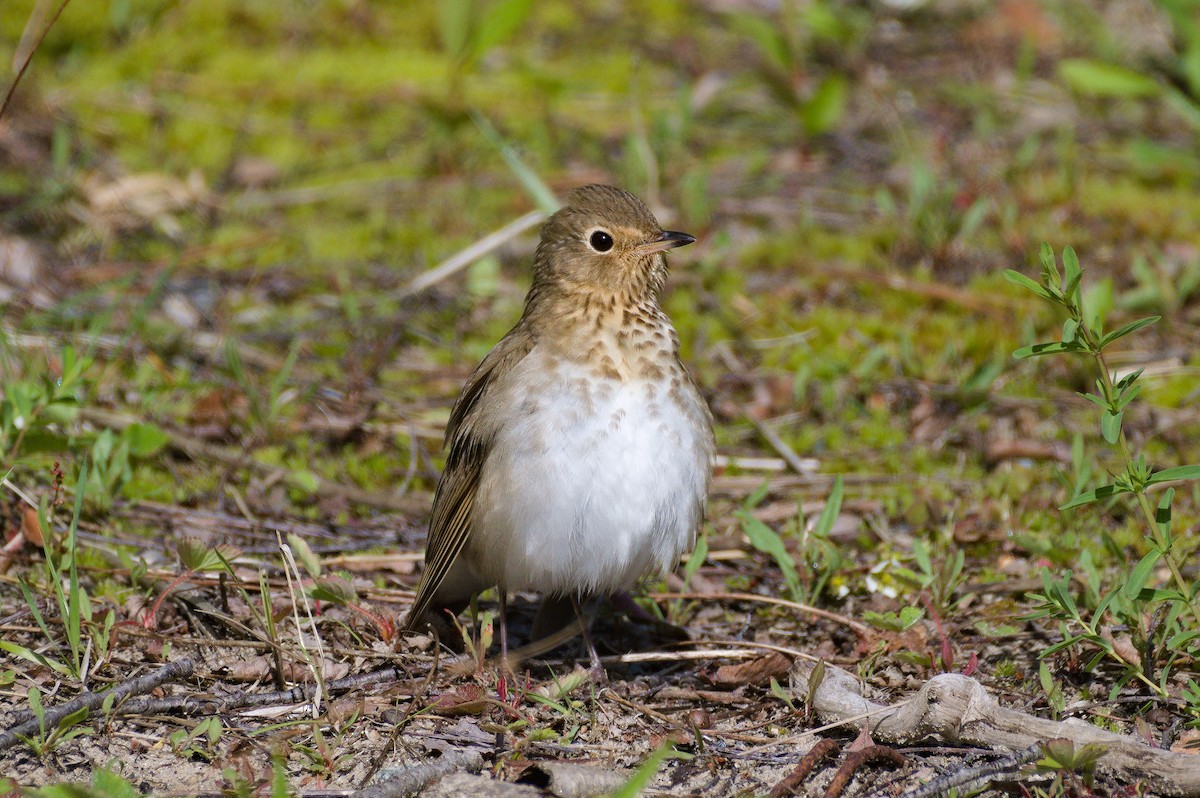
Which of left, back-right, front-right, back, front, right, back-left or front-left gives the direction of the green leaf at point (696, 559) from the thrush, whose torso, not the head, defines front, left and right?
left

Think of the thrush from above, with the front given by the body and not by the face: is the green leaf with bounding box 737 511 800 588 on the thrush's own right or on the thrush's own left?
on the thrush's own left

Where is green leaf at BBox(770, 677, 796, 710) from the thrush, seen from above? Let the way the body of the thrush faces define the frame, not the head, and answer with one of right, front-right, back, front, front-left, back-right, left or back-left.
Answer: front

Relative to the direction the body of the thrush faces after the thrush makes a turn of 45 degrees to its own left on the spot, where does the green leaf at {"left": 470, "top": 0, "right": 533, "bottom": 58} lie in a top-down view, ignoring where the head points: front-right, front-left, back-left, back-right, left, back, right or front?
left

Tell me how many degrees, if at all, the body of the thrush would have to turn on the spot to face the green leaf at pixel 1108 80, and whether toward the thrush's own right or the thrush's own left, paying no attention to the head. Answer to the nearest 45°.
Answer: approximately 90° to the thrush's own left

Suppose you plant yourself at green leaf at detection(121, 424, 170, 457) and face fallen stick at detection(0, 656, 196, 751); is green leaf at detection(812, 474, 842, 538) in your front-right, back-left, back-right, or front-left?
front-left

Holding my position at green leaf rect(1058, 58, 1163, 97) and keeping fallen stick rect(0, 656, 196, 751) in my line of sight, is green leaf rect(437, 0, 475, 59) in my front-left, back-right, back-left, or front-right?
front-right

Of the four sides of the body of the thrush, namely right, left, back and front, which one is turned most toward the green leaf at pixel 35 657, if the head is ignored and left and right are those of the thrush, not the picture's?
right

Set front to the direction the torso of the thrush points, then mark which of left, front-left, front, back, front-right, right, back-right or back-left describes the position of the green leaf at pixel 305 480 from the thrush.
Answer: back

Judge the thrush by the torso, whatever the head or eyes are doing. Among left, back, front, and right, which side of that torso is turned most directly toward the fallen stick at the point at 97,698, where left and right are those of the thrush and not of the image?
right

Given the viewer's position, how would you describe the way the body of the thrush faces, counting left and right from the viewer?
facing the viewer and to the right of the viewer

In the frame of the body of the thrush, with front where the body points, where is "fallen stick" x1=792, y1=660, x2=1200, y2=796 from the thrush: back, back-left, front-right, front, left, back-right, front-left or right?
front
